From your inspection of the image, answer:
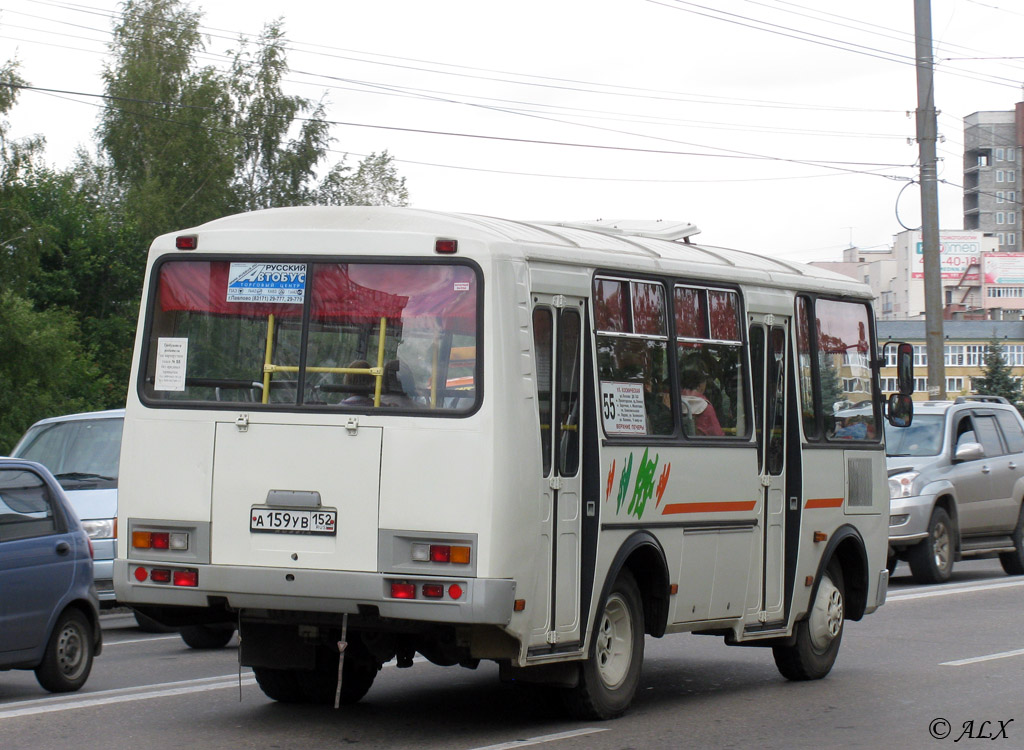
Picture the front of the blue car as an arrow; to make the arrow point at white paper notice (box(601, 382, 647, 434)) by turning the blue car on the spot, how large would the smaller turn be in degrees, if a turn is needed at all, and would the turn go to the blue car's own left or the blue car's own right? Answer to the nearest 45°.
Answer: approximately 90° to the blue car's own left

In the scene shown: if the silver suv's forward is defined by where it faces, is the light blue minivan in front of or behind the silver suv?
in front

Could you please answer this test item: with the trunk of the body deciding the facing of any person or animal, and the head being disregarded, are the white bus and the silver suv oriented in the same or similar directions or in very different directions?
very different directions

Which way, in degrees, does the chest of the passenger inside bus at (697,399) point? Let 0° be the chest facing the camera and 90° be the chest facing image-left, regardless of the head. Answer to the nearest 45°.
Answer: approximately 225°

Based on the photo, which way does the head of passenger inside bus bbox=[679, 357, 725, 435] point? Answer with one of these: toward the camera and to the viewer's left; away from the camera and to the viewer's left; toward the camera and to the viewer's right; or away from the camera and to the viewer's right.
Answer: away from the camera and to the viewer's right

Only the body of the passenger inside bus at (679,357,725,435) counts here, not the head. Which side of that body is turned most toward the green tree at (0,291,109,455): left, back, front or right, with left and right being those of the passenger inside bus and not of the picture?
left

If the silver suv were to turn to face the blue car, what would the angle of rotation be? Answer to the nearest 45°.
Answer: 0° — it already faces it

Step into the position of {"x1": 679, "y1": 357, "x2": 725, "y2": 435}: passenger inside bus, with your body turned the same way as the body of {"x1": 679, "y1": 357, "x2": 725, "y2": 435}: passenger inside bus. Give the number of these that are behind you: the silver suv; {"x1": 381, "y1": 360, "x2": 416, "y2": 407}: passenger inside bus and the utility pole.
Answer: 1

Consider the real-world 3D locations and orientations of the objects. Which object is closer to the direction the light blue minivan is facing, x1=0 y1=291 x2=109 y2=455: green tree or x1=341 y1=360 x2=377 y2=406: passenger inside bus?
the passenger inside bus

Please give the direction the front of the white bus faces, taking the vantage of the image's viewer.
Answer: facing away from the viewer and to the right of the viewer
